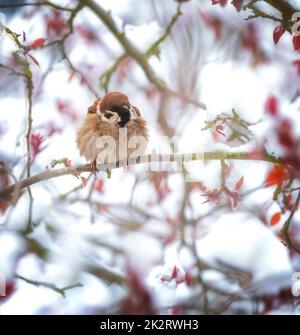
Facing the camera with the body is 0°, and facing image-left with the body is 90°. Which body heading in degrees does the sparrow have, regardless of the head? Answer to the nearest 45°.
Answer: approximately 0°
